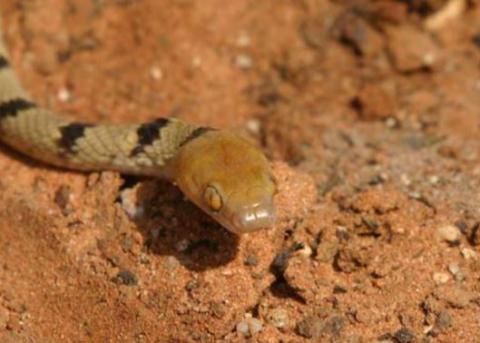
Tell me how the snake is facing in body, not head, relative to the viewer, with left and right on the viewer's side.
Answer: facing the viewer and to the right of the viewer

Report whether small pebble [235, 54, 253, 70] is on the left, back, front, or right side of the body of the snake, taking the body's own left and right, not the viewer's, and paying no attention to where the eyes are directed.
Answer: left

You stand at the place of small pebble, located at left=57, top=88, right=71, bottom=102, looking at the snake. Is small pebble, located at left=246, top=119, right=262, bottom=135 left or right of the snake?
left

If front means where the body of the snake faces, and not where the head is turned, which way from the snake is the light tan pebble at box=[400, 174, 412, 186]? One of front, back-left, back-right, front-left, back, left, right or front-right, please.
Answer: front-left

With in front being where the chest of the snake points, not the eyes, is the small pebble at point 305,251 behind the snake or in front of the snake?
in front

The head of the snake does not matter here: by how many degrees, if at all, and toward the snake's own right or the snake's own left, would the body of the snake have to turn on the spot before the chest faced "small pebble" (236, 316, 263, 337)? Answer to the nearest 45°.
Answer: approximately 45° to the snake's own right

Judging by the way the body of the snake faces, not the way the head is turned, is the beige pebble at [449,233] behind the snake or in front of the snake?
in front

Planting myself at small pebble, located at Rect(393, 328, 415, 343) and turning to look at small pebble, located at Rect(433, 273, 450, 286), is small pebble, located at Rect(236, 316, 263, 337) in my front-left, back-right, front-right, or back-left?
back-left

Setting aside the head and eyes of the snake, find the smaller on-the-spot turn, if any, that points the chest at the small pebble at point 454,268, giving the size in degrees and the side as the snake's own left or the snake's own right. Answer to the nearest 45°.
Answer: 0° — it already faces it

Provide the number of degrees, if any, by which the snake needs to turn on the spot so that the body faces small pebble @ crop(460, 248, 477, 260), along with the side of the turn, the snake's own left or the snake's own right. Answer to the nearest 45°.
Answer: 0° — it already faces it

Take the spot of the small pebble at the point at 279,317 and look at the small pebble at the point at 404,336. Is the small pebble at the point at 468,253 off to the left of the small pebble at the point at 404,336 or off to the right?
left

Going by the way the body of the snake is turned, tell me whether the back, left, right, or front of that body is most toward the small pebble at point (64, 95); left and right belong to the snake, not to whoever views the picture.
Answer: back

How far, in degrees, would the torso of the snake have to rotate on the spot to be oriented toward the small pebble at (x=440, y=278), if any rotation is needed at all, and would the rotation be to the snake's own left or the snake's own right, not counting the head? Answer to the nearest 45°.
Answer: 0° — it already faces it
